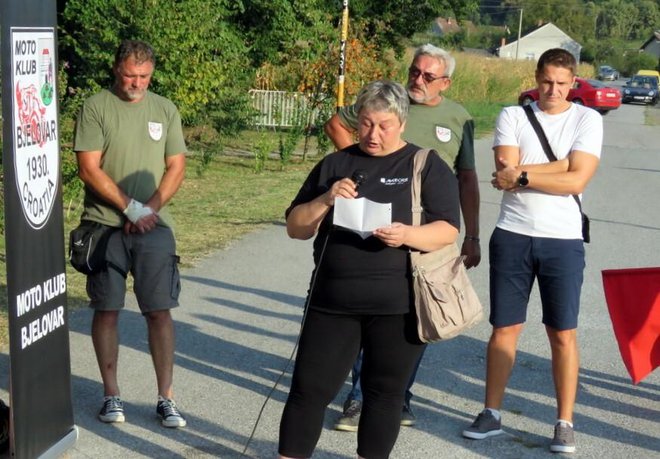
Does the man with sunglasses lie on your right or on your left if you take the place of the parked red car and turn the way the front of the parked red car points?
on your left

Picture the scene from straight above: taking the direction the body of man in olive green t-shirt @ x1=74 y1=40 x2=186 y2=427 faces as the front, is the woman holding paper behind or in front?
in front

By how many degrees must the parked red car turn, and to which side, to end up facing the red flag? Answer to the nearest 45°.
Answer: approximately 135° to its left

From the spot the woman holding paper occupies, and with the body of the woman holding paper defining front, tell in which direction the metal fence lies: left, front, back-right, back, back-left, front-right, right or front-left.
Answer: back

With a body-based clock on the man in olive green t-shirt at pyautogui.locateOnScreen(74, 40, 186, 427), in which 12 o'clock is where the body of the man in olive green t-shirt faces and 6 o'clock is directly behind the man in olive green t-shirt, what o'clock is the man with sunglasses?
The man with sunglasses is roughly at 9 o'clock from the man in olive green t-shirt.

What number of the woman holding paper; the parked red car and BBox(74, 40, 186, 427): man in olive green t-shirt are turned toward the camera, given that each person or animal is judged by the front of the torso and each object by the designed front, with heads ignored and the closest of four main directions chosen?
2

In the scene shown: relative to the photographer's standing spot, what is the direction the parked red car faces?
facing away from the viewer and to the left of the viewer

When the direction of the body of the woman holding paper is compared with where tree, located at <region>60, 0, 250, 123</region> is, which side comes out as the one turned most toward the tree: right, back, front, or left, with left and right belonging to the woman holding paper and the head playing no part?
back

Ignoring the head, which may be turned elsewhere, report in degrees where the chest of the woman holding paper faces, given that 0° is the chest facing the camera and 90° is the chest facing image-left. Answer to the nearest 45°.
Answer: approximately 0°
